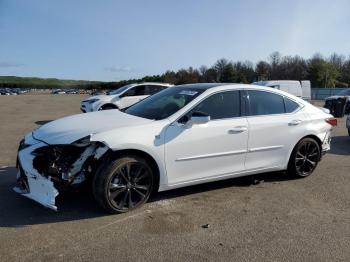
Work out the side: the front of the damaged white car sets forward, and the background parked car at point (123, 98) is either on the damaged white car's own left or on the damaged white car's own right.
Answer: on the damaged white car's own right

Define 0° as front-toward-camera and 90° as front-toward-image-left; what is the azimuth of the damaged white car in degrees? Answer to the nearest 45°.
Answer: approximately 45°

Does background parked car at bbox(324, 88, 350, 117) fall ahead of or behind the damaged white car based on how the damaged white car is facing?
behind
